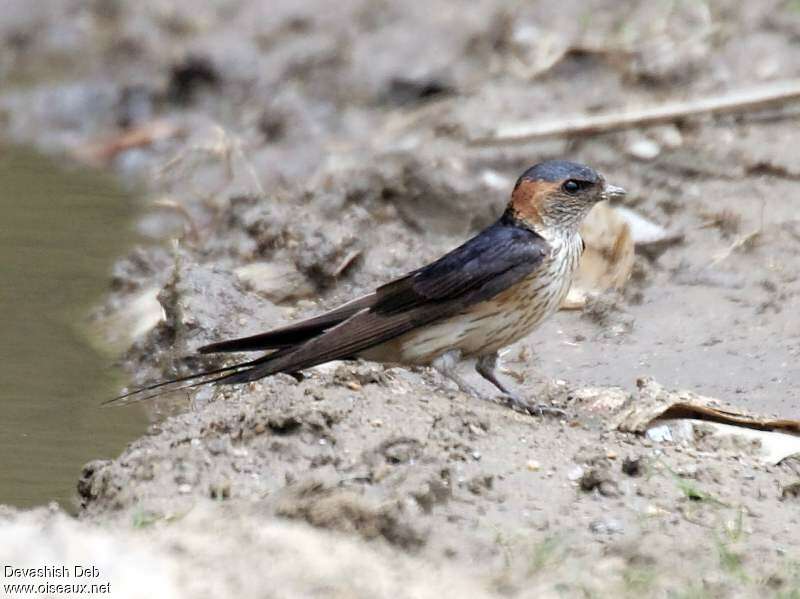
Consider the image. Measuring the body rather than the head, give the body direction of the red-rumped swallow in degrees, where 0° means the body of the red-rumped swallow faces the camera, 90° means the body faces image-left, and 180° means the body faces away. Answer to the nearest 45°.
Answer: approximately 270°

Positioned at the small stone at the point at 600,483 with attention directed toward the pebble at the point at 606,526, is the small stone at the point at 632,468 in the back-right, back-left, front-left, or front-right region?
back-left

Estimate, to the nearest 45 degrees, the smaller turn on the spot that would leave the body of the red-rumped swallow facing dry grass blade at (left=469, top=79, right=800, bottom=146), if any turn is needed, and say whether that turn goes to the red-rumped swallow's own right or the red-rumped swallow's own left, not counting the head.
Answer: approximately 45° to the red-rumped swallow's own left
